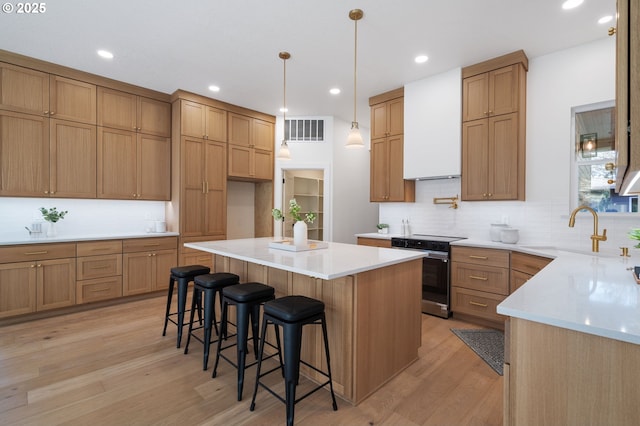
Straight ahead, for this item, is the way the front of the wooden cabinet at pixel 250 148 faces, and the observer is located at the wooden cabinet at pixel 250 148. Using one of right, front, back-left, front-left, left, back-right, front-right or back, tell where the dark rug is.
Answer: front

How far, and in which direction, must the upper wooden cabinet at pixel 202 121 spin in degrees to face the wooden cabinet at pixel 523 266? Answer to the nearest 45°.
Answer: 0° — it already faces it

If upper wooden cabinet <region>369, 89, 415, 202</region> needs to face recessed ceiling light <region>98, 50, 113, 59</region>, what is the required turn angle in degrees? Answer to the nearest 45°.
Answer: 0° — it already faces it

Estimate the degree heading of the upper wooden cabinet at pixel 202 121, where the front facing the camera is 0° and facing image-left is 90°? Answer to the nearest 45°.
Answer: approximately 315°

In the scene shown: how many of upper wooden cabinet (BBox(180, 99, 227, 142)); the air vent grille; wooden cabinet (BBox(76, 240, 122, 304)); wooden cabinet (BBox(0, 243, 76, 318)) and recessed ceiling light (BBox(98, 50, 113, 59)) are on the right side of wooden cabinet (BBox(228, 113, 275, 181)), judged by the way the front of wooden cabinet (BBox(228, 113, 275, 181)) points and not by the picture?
4

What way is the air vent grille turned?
toward the camera

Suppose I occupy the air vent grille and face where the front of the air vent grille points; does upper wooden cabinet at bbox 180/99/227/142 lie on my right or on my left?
on my right

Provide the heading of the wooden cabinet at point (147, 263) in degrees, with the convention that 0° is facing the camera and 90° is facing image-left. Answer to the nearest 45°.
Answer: approximately 315°

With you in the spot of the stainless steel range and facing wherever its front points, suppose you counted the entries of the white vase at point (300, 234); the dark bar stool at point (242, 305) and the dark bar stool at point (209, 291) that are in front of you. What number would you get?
3

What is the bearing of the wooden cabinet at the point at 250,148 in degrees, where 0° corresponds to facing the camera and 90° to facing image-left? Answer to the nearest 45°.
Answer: approximately 315°

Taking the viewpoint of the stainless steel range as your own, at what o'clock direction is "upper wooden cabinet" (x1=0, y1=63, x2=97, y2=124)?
The upper wooden cabinet is roughly at 1 o'clock from the stainless steel range.

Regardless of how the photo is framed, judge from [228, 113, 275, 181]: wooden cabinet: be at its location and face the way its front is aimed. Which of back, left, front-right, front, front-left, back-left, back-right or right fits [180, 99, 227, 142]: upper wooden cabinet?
right

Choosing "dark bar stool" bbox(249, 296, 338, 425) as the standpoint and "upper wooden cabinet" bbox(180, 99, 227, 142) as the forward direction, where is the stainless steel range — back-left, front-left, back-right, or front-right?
front-right

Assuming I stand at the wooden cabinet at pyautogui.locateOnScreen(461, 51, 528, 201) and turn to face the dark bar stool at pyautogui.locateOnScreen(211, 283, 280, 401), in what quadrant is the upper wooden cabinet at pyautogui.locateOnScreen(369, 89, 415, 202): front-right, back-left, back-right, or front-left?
front-right

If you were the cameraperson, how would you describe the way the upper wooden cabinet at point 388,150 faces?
facing the viewer and to the left of the viewer
